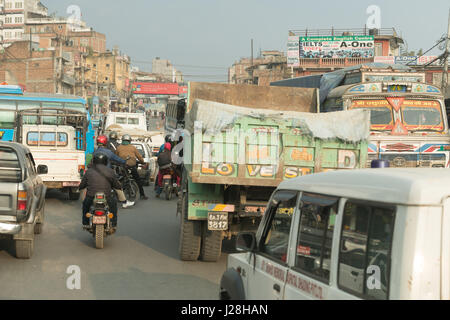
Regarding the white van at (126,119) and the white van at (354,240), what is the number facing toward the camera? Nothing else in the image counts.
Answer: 0

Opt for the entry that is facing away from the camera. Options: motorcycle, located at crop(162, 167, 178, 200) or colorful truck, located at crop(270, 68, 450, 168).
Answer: the motorcycle

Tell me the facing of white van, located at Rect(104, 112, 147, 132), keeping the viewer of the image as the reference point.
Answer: facing away from the viewer

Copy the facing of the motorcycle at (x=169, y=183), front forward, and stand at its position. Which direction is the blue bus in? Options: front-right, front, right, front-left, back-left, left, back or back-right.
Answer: front-left

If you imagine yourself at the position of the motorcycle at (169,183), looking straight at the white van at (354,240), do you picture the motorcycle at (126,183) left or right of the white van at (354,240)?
right

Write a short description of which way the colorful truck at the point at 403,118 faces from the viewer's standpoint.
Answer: facing the viewer

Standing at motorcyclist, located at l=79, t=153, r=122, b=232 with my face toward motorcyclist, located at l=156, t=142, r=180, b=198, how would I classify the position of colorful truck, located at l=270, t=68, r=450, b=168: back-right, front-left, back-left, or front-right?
front-right

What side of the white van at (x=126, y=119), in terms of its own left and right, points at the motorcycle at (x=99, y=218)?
back

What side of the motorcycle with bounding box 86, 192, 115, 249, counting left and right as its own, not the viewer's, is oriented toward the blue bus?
front

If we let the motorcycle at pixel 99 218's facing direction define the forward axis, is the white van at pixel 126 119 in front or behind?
in front

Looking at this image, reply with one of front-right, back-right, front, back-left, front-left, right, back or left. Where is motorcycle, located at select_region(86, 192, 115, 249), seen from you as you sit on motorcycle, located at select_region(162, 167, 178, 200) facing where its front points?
back

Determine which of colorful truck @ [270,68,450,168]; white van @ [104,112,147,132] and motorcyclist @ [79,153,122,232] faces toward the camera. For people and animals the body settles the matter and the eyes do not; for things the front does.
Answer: the colorful truck

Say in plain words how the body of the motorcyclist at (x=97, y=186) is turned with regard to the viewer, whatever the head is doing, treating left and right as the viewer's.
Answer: facing away from the viewer

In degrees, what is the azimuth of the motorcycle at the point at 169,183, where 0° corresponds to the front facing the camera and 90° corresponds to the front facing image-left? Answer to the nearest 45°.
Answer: approximately 180°

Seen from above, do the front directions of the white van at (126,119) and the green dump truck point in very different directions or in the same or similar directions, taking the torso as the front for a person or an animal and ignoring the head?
same or similar directions

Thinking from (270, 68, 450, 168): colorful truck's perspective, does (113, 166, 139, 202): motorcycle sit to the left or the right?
on its right

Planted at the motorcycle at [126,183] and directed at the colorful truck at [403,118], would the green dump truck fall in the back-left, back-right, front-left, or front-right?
front-right

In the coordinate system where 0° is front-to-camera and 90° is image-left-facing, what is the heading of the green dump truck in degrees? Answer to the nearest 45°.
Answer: approximately 180°

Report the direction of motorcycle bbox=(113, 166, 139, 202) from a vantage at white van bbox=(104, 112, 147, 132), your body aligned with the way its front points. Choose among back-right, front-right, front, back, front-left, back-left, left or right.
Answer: back

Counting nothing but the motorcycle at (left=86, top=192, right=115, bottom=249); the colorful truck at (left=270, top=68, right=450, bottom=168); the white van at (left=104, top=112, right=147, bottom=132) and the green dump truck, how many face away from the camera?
3
